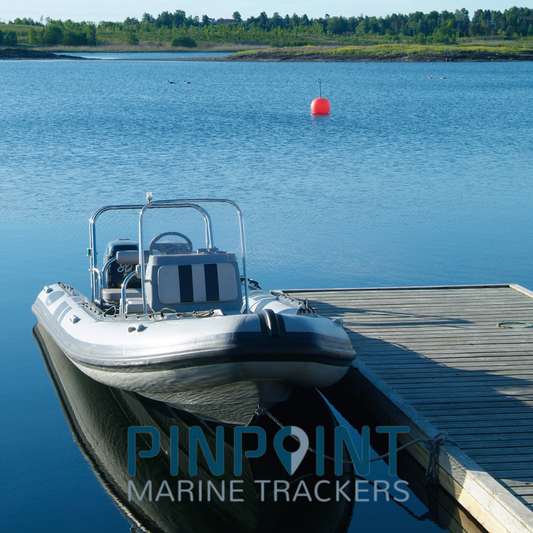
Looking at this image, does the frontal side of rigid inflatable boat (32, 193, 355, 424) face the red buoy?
no
